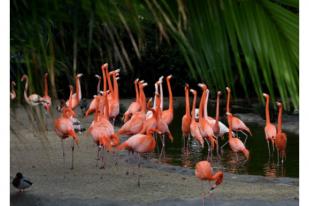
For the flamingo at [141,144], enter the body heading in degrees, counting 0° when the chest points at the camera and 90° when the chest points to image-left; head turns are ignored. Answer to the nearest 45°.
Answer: approximately 270°

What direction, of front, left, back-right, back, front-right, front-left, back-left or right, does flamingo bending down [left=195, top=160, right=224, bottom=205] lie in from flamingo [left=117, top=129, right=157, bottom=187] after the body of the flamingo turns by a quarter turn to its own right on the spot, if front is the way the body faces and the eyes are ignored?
front-left
